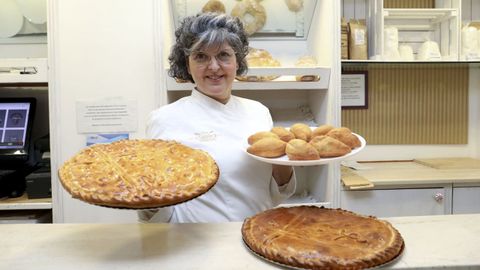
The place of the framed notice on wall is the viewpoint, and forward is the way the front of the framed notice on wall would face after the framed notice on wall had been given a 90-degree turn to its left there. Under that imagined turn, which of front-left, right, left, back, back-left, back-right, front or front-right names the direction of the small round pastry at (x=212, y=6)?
back-right

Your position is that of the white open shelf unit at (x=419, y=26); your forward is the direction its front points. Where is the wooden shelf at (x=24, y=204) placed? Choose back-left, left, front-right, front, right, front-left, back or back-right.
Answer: front-right

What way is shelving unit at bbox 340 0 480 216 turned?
toward the camera

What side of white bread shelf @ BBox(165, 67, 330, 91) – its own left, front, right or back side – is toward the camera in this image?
front

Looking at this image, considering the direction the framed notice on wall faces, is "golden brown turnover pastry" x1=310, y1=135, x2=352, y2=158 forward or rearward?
forward

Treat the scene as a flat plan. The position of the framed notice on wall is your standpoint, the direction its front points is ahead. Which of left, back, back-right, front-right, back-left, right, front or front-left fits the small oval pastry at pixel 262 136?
front

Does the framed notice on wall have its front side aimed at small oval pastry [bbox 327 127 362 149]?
yes

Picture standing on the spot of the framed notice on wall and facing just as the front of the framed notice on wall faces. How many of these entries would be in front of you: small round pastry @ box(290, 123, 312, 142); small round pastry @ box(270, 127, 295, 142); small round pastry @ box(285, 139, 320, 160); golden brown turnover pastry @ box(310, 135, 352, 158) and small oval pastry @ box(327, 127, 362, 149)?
5

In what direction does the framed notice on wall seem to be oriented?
toward the camera

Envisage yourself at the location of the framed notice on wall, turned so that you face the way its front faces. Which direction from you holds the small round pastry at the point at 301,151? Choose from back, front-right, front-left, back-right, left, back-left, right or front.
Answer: front

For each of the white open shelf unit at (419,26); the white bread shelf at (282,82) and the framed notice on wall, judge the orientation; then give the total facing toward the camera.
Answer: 3

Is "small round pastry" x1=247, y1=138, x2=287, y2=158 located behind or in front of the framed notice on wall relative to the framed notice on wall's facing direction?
in front

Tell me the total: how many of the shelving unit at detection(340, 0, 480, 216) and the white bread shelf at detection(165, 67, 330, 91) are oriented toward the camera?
2
